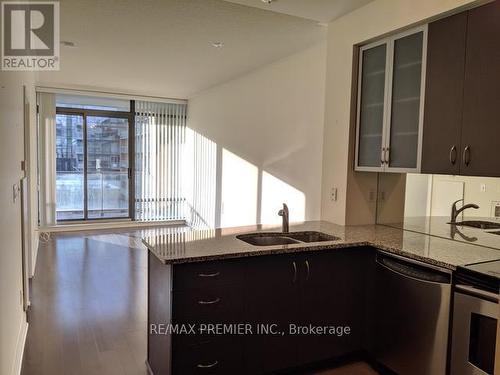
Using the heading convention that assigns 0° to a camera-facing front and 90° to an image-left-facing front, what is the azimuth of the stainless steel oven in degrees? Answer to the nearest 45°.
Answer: approximately 45°

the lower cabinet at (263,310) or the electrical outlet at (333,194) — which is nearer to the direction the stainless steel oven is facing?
the lower cabinet

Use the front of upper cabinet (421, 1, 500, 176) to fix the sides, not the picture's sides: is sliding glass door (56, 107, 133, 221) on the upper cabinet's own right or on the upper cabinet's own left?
on the upper cabinet's own right

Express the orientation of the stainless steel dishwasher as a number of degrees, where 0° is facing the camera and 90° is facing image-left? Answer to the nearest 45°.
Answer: approximately 45°

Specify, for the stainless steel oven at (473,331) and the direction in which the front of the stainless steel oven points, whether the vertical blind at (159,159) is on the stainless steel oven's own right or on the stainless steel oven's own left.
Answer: on the stainless steel oven's own right
